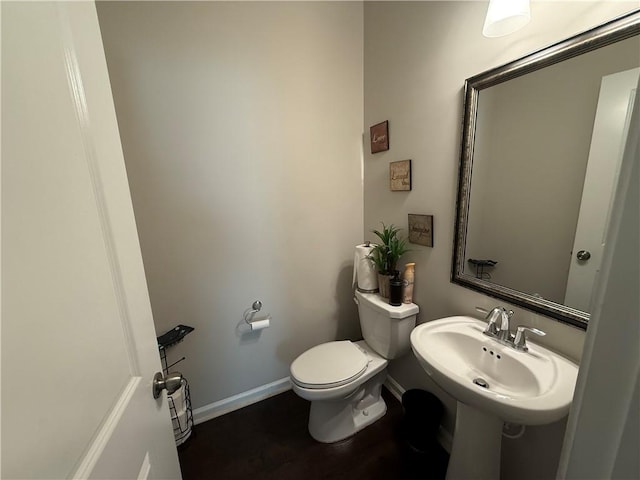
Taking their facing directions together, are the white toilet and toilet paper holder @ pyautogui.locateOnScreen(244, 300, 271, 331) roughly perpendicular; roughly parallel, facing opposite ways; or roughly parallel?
roughly perpendicular

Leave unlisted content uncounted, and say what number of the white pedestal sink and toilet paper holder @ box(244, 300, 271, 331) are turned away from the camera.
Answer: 0

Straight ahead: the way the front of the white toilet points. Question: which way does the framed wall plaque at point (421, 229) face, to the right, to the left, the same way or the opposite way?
the same way

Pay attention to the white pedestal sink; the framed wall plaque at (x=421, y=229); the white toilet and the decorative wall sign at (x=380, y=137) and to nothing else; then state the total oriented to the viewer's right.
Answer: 0

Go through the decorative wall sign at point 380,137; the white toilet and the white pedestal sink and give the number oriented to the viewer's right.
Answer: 0

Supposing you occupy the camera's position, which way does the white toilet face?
facing the viewer and to the left of the viewer

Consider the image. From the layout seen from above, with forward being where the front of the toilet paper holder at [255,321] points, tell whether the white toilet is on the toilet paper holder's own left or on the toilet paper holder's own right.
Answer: on the toilet paper holder's own left

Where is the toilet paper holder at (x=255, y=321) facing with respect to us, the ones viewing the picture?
facing the viewer

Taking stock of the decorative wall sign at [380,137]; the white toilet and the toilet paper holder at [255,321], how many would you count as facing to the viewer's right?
0

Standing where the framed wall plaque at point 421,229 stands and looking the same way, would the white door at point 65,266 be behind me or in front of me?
in front

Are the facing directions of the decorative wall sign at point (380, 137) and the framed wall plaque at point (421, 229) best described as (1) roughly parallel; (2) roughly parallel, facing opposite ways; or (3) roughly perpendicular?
roughly parallel

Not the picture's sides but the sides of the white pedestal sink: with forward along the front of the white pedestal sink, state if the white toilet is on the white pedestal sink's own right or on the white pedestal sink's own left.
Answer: on the white pedestal sink's own right

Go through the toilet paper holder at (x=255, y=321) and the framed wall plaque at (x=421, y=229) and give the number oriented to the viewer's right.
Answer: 0

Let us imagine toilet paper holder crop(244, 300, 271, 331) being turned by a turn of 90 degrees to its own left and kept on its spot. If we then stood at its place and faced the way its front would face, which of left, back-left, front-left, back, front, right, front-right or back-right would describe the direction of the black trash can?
front-right

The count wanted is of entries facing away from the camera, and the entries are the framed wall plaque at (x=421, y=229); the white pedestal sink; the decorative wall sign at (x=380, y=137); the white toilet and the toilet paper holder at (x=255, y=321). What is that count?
0

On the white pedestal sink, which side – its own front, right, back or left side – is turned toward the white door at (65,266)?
front
